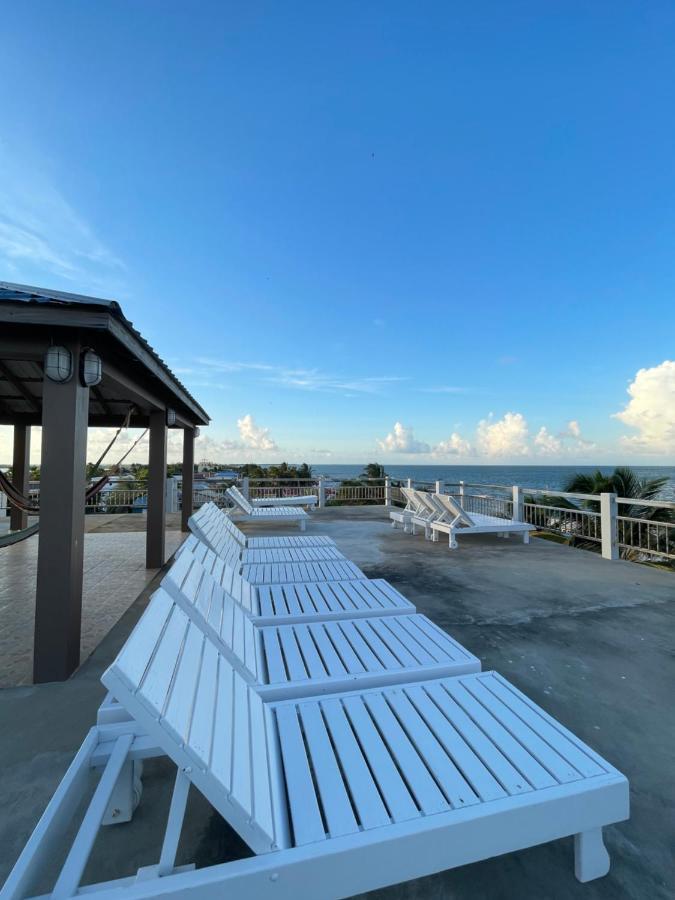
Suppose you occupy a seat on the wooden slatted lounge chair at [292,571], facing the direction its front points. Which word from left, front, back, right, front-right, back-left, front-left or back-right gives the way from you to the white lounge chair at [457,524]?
front-left

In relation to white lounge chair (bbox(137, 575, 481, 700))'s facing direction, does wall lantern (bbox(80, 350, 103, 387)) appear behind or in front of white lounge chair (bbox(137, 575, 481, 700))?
behind

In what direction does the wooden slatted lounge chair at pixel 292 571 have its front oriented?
to the viewer's right

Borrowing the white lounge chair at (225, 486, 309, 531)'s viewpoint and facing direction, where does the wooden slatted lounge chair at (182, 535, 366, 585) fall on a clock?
The wooden slatted lounge chair is roughly at 3 o'clock from the white lounge chair.

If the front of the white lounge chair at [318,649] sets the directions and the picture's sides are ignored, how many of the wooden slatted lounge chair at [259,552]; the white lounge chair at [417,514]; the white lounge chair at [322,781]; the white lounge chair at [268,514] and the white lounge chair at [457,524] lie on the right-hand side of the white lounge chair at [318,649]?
1

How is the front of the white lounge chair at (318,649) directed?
to the viewer's right

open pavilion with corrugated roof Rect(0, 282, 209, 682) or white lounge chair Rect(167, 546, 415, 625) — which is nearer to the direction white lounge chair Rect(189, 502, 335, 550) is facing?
the white lounge chair

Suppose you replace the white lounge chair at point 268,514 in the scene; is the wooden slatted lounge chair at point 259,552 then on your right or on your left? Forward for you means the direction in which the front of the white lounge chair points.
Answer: on your right

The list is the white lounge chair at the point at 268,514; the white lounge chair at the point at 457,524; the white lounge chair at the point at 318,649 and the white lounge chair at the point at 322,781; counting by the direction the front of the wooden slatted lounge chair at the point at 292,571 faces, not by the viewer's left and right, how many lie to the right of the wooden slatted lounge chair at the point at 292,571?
2

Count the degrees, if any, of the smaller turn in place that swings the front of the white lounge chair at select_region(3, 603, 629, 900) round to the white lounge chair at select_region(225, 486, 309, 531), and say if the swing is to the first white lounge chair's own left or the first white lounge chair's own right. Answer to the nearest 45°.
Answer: approximately 90° to the first white lounge chair's own left

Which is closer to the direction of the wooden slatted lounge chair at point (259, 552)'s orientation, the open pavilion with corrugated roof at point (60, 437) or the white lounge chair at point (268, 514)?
the white lounge chair

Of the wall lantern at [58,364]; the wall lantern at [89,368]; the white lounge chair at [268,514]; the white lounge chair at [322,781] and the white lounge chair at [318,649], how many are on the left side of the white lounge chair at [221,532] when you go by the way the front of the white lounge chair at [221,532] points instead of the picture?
1

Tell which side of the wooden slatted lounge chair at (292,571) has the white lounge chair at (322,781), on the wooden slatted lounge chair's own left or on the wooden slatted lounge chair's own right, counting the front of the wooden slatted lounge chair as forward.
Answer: on the wooden slatted lounge chair's own right

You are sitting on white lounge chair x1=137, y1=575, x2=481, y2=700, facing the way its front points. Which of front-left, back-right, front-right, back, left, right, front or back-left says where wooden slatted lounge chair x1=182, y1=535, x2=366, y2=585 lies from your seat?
left

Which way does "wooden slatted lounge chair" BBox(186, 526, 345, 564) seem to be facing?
to the viewer's right

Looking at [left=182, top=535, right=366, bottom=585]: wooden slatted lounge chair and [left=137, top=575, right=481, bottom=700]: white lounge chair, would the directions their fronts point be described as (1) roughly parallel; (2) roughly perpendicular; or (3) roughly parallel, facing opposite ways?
roughly parallel

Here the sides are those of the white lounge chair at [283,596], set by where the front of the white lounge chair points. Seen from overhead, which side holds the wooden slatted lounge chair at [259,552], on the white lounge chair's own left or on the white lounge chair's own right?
on the white lounge chair's own left

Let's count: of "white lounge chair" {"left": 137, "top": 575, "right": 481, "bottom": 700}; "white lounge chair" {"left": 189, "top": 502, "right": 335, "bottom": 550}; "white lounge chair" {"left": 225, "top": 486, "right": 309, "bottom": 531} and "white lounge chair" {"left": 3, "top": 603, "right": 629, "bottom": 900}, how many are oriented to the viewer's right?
4
